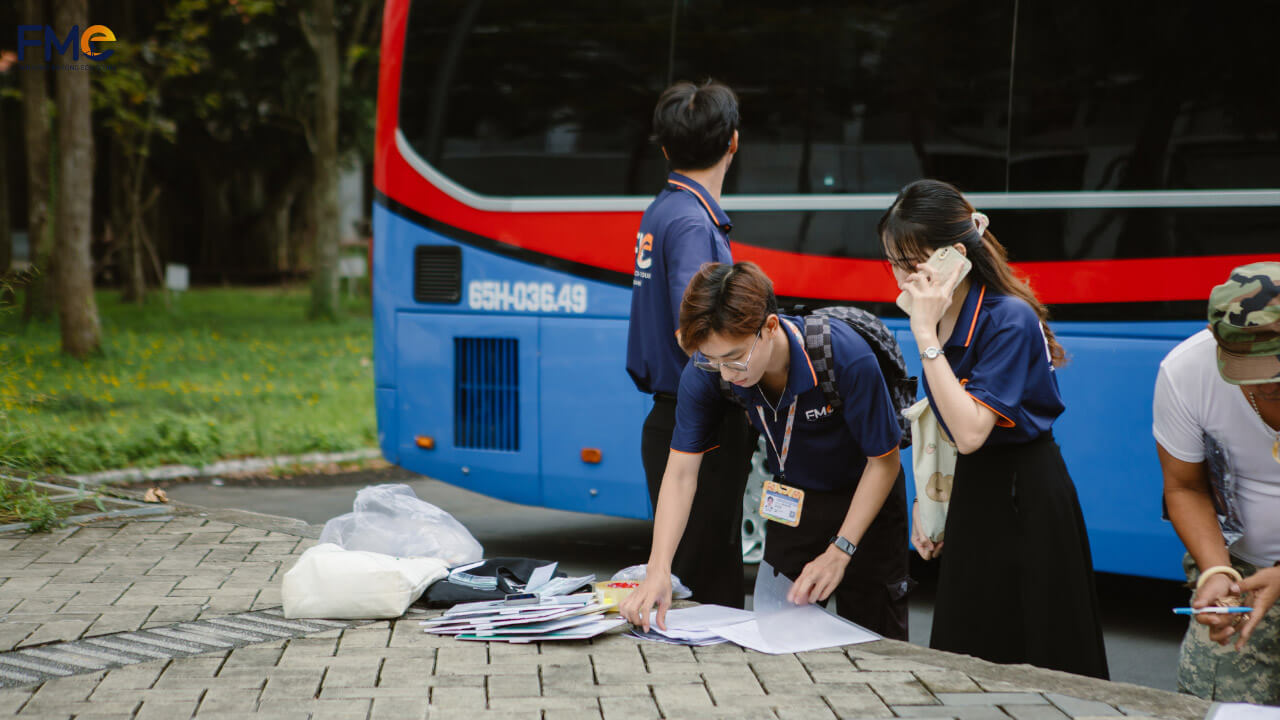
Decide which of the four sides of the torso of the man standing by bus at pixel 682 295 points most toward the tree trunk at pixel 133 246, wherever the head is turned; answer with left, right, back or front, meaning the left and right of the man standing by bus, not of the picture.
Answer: left

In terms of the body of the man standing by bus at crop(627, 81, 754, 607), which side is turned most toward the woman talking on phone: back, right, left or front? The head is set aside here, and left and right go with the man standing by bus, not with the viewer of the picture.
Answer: right

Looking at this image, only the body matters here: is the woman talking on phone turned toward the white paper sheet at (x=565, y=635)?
yes

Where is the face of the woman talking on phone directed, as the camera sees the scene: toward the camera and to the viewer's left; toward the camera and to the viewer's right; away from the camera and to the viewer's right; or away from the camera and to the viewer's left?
toward the camera and to the viewer's left

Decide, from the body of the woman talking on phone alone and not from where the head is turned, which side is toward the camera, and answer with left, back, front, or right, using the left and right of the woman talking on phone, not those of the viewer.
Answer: left

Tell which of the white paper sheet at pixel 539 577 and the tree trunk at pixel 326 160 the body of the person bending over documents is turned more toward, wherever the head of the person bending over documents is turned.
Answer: the white paper sheet

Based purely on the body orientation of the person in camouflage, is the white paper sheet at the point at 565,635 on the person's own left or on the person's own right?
on the person's own right

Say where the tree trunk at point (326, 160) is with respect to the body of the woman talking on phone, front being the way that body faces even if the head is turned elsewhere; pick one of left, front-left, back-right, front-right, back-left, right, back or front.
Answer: front-right

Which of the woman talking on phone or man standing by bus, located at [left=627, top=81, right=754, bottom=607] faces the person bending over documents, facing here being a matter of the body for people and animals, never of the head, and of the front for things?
the woman talking on phone
